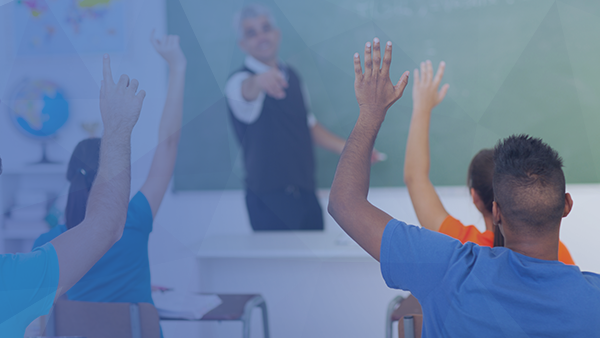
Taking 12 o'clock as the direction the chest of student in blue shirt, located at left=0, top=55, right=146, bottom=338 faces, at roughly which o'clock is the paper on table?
The paper on table is roughly at 1 o'clock from the student in blue shirt.

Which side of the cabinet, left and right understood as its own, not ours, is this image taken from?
front

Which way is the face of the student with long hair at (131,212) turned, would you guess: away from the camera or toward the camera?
away from the camera

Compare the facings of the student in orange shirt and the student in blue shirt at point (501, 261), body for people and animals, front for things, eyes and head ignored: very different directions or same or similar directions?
same or similar directions

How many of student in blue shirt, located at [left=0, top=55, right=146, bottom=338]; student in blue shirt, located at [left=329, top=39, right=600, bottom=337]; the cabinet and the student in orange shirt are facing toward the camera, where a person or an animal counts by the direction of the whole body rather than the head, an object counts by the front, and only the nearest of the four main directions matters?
1

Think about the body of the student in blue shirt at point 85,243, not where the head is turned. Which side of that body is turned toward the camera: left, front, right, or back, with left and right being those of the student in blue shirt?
back

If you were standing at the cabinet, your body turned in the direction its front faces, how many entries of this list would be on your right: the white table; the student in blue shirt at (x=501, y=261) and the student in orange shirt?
0

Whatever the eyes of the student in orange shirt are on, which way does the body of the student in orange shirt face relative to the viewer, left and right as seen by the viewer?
facing away from the viewer

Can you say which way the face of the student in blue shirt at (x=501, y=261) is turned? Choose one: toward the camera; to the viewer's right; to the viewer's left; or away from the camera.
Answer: away from the camera

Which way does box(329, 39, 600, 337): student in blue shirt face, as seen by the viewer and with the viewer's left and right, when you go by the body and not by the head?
facing away from the viewer

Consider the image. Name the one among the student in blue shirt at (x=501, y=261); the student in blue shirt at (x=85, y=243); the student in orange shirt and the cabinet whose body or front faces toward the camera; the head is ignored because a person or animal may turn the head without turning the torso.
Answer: the cabinet

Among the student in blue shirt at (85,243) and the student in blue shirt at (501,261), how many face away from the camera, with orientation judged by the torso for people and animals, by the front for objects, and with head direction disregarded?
2

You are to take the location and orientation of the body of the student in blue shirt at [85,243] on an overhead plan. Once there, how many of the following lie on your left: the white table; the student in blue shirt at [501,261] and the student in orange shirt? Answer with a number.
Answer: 0

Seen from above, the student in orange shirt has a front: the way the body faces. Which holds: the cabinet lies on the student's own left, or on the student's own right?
on the student's own left

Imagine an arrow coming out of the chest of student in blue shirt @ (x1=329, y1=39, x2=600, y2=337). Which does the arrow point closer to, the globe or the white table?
the white table
